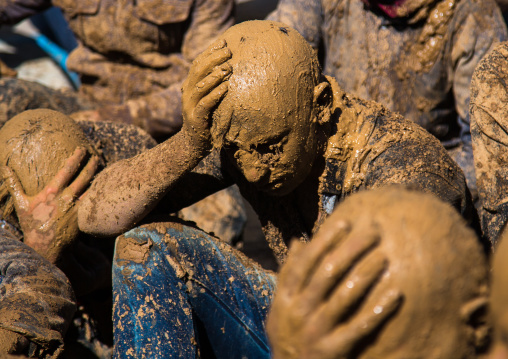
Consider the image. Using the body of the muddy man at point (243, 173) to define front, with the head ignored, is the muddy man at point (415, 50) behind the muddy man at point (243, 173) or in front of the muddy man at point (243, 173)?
behind

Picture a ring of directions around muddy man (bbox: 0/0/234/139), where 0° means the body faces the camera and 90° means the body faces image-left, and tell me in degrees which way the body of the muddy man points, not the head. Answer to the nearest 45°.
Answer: approximately 45°

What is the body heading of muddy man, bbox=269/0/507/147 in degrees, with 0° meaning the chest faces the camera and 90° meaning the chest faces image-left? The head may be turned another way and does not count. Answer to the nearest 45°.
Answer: approximately 0°

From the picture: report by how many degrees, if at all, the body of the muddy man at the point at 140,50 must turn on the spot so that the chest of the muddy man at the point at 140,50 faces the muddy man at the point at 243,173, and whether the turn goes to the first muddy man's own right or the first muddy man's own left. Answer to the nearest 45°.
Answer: approximately 45° to the first muddy man's own left

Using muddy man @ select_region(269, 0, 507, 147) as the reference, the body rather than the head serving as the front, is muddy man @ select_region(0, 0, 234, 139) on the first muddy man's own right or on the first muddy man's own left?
on the first muddy man's own right

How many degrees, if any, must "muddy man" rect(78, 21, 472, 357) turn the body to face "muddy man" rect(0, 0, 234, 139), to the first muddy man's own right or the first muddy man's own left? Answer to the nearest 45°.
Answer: approximately 135° to the first muddy man's own right

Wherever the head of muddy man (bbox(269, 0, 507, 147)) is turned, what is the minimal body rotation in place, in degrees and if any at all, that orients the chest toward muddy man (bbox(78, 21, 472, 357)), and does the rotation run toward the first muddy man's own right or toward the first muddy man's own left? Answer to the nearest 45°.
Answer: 0° — they already face them

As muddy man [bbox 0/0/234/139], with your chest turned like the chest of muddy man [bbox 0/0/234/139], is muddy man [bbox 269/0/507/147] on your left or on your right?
on your left
